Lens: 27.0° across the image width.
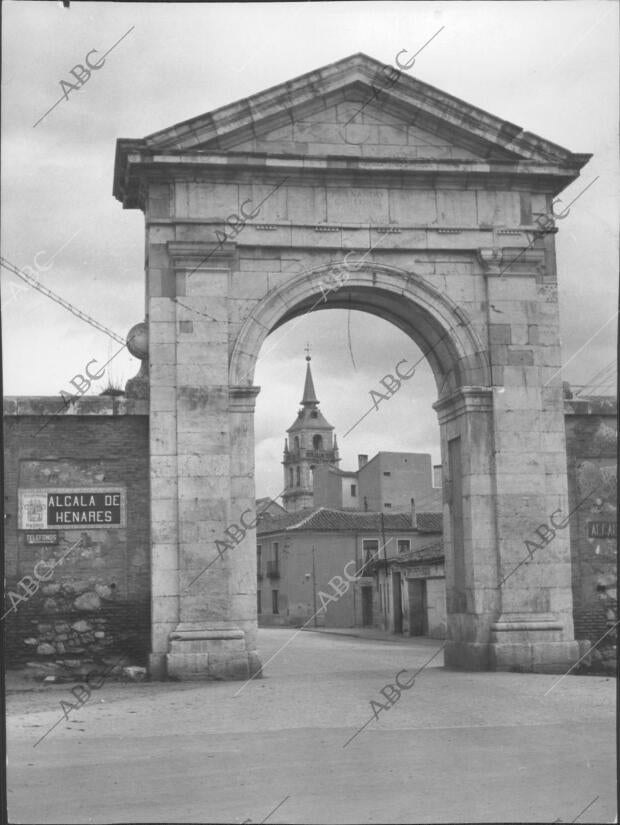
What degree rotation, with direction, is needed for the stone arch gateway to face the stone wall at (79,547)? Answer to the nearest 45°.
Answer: approximately 90° to its right

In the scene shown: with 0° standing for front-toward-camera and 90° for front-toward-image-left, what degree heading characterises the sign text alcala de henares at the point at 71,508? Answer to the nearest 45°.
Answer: approximately 0°

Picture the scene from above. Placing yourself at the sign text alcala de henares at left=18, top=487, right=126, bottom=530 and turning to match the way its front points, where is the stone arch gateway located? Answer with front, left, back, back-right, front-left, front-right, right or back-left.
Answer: left

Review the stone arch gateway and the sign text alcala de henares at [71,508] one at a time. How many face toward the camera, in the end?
2

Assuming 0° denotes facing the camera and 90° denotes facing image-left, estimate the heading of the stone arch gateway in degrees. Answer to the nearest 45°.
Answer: approximately 0°

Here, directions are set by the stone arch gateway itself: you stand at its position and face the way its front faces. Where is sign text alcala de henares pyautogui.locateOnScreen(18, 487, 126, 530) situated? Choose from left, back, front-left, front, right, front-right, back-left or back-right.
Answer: right
